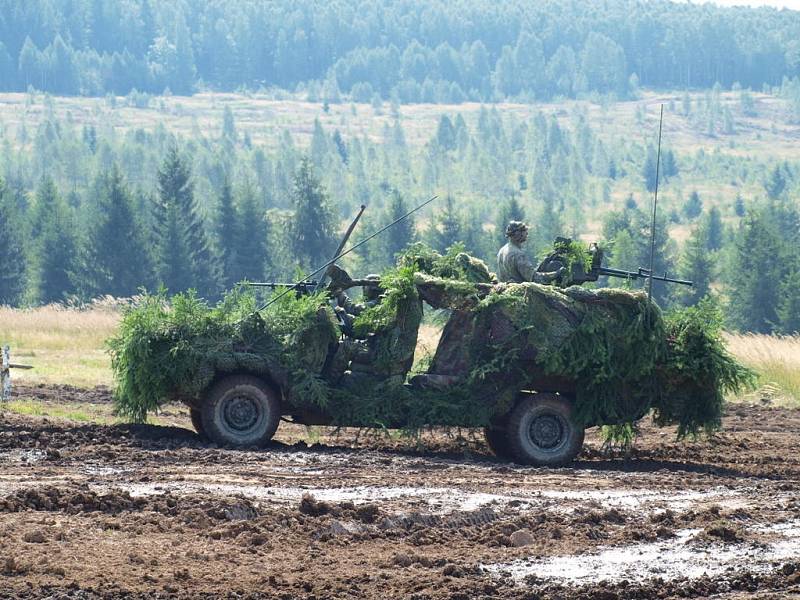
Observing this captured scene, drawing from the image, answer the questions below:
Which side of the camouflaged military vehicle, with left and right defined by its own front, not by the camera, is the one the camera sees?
left
